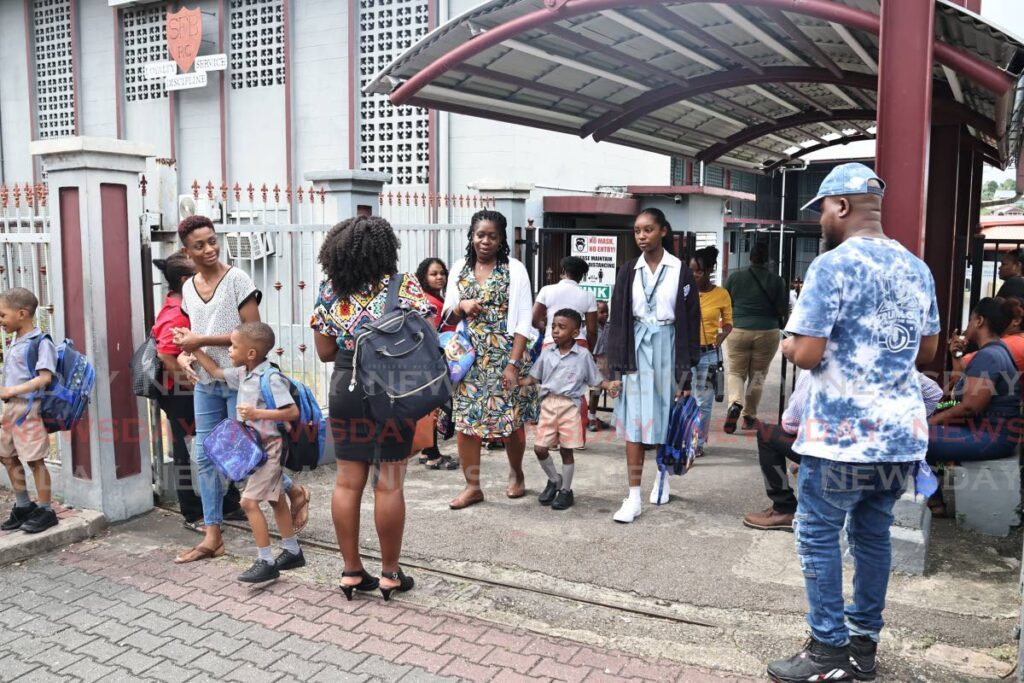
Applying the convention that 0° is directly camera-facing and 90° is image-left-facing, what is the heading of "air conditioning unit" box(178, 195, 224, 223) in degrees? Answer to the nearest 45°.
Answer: approximately 45°

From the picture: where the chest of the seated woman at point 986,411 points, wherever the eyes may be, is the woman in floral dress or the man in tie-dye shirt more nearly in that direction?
the woman in floral dress

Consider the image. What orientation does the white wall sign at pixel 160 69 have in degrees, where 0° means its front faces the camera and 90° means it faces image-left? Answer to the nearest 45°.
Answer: approximately 45°

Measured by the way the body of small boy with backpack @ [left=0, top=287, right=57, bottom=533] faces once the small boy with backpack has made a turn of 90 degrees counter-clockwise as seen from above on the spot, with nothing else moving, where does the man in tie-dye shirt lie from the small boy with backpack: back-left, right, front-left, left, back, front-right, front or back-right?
front-left

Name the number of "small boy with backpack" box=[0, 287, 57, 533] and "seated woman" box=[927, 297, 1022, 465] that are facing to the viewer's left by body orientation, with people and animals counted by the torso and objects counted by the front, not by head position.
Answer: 2

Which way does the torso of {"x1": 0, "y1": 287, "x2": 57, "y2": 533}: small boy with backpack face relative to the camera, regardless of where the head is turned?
to the viewer's left

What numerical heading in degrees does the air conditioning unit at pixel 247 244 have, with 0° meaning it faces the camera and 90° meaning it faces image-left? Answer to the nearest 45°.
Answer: approximately 45°

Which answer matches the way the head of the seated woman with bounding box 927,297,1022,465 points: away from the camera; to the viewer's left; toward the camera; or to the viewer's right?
to the viewer's left

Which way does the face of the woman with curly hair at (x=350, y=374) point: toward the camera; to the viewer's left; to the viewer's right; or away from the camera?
away from the camera

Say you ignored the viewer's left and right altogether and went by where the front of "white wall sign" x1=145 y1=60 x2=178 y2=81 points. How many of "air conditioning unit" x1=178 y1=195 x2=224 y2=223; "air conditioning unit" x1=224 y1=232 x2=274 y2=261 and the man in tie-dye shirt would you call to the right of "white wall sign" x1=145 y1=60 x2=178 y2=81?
0

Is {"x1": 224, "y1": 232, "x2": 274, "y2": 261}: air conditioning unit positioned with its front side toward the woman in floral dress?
no

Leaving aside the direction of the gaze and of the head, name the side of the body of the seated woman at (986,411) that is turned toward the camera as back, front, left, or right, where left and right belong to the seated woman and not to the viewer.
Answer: left

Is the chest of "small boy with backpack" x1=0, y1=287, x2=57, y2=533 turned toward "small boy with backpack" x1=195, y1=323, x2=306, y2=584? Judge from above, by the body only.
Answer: no

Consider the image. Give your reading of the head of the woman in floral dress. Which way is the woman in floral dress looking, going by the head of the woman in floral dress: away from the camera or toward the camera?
toward the camera

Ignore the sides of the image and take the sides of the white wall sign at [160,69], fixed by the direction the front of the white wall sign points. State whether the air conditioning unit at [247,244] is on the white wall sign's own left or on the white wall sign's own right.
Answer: on the white wall sign's own left

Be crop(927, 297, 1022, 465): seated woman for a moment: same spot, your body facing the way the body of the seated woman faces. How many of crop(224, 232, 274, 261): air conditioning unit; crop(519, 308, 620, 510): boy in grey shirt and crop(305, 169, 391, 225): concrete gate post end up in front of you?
3

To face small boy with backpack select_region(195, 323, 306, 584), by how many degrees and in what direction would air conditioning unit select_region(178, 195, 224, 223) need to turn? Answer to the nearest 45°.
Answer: approximately 45° to its left

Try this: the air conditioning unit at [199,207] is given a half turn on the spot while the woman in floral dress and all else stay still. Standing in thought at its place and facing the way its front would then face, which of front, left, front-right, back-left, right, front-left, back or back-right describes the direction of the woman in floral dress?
right

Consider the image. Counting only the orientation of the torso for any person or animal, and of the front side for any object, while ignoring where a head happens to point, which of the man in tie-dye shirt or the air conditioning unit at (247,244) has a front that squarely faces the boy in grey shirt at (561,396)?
the man in tie-dye shirt

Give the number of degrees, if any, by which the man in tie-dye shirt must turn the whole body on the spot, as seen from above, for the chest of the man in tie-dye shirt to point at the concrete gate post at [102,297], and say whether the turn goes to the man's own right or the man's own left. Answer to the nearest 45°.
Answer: approximately 45° to the man's own left

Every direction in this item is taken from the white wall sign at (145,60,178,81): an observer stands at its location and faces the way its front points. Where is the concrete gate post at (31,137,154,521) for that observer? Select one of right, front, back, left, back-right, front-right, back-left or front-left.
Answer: front-left
